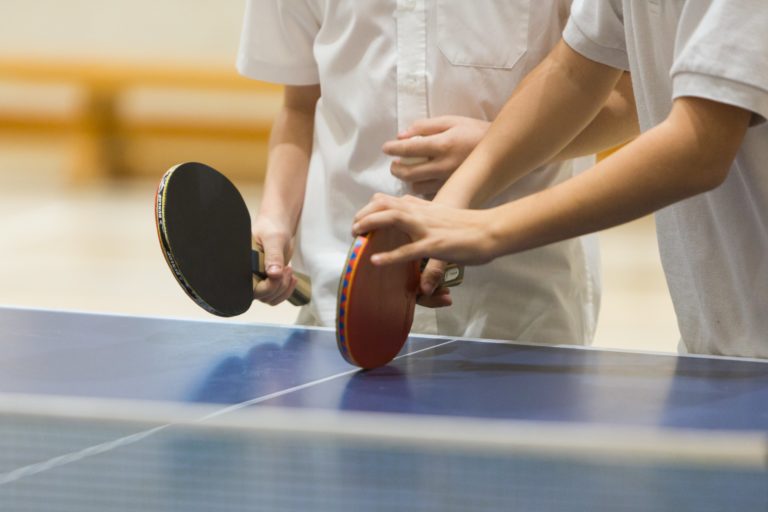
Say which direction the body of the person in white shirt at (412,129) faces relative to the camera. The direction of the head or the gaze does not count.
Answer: toward the camera

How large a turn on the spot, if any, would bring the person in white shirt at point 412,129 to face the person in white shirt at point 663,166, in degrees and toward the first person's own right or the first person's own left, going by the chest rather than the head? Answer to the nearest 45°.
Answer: approximately 45° to the first person's own left

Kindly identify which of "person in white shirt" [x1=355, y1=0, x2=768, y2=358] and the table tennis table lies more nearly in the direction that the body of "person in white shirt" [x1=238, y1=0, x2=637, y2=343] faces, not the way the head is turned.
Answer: the table tennis table

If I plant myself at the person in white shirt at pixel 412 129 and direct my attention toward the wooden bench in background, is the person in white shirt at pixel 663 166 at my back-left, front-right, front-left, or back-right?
back-right

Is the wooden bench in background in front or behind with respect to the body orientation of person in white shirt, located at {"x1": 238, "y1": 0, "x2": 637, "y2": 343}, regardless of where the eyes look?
behind

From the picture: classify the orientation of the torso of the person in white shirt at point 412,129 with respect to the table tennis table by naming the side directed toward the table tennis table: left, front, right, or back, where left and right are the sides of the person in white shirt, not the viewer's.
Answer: front

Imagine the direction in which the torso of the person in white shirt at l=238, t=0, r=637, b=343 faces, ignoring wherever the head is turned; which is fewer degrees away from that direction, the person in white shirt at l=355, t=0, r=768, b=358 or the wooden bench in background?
the person in white shirt

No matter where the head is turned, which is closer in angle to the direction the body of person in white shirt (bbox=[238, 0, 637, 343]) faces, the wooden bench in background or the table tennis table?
the table tennis table
